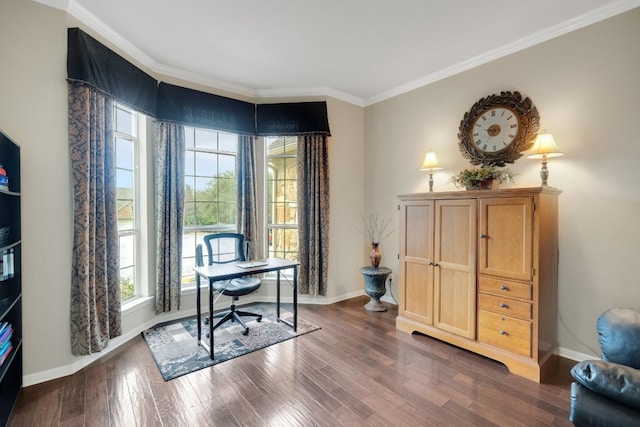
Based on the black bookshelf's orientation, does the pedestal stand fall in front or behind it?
in front

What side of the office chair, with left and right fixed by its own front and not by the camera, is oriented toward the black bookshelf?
right

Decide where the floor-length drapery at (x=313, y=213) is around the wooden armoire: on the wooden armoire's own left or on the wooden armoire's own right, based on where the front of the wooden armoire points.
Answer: on the wooden armoire's own right

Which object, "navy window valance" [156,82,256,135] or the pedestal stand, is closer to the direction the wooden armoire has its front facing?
the navy window valance

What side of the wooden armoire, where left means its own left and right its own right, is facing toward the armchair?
left

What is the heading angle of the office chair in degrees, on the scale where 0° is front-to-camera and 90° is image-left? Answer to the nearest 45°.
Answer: approximately 315°

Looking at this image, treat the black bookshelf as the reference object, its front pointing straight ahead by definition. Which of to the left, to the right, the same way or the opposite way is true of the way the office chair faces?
to the right

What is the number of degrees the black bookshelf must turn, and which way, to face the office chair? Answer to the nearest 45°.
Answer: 0° — it already faces it

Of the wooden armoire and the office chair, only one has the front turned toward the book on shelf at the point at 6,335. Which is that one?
the wooden armoire

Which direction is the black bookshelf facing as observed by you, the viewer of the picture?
facing to the right of the viewer

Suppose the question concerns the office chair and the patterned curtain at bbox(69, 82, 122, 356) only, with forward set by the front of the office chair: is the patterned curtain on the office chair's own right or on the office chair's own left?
on the office chair's own right

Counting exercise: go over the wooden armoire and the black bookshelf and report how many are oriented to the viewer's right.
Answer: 1

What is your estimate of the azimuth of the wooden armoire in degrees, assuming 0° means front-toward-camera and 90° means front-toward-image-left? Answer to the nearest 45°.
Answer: approximately 45°
